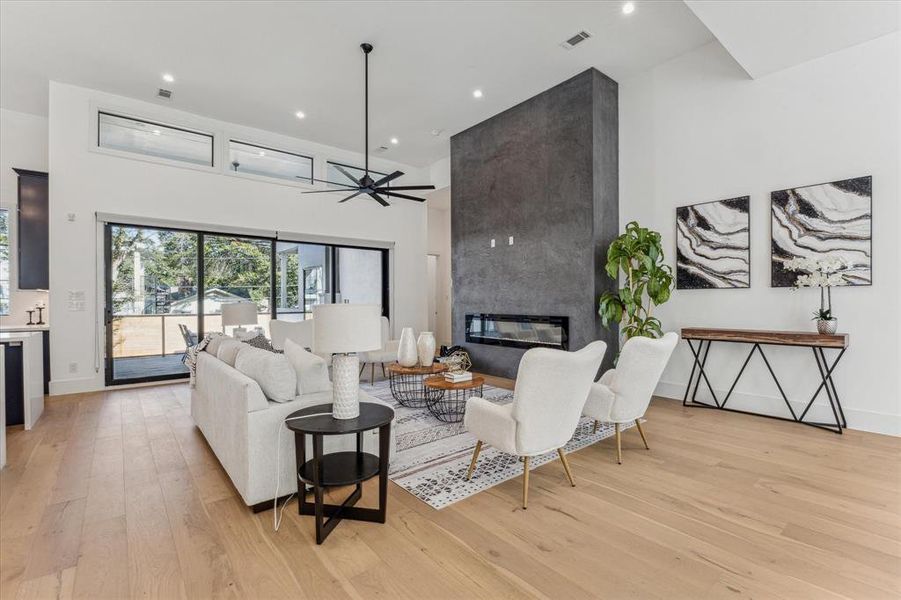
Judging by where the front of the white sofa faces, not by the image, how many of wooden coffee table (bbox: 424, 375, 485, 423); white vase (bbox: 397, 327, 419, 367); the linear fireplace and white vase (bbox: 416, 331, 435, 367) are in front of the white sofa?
4

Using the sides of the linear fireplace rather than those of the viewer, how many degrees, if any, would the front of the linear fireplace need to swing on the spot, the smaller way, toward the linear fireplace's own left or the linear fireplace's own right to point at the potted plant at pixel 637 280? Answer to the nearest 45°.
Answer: approximately 90° to the linear fireplace's own left

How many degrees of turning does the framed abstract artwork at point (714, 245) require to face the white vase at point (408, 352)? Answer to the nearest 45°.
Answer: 0° — it already faces it

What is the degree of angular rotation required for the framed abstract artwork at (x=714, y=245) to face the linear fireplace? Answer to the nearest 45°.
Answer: approximately 45° to its right

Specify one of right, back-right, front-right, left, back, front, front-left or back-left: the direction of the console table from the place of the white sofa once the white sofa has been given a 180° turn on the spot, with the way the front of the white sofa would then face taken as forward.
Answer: back-left

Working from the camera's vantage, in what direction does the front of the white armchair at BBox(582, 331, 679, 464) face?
facing away from the viewer and to the left of the viewer

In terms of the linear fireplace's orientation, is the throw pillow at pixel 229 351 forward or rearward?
forward

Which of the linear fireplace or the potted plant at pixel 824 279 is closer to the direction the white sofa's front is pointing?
the linear fireplace

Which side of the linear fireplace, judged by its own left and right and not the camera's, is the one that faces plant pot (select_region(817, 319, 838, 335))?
left

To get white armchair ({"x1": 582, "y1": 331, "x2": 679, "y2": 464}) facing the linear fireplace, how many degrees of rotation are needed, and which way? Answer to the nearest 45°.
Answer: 0° — it already faces it

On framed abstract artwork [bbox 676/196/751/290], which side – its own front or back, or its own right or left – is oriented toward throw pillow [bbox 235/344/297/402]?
front

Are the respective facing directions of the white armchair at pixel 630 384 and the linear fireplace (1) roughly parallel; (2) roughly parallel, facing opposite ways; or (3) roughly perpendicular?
roughly perpendicular

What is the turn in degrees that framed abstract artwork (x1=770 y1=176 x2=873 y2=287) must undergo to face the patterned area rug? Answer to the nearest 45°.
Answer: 0° — it already faces it

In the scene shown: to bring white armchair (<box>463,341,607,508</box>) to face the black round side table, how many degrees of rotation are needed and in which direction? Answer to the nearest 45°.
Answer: approximately 90° to its left
